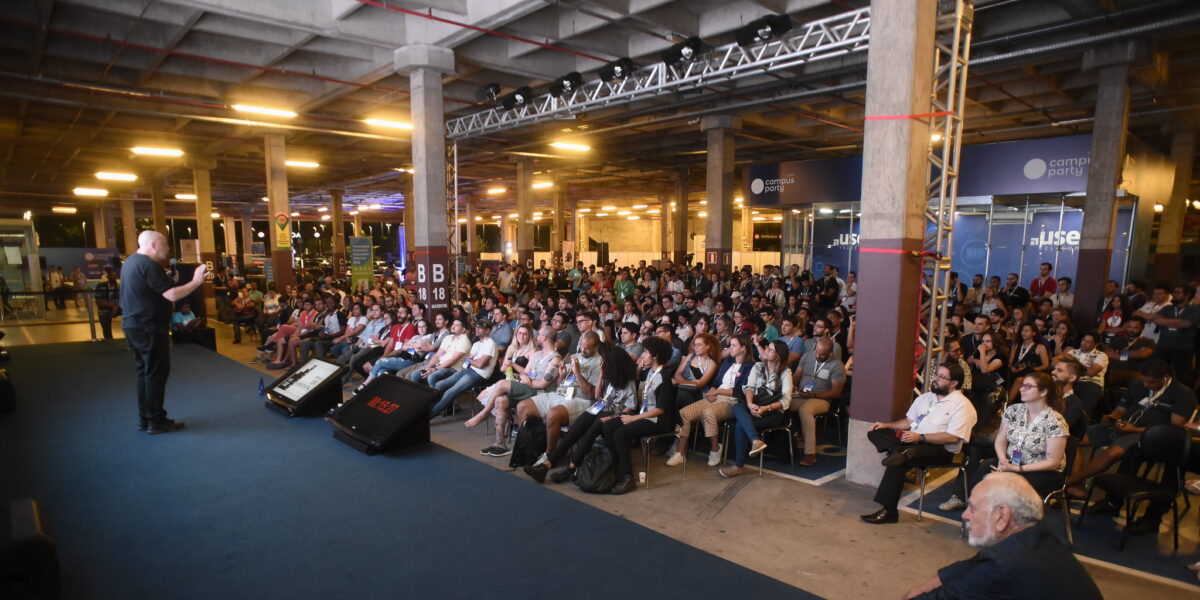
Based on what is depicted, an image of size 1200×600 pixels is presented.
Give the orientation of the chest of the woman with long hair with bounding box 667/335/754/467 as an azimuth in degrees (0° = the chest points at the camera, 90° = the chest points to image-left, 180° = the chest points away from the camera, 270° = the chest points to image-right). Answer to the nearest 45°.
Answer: approximately 45°

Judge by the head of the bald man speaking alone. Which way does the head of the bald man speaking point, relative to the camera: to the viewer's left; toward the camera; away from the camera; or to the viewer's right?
to the viewer's right

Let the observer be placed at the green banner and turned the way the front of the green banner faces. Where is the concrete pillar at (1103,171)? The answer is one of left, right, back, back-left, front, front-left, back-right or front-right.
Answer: front-left

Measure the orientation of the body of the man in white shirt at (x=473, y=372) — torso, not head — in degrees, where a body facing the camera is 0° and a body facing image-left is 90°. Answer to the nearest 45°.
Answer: approximately 45°

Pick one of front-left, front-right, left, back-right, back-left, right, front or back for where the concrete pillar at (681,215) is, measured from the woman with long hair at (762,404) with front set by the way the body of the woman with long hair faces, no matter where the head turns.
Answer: back-right

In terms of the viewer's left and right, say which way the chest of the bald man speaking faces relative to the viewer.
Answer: facing to the right of the viewer

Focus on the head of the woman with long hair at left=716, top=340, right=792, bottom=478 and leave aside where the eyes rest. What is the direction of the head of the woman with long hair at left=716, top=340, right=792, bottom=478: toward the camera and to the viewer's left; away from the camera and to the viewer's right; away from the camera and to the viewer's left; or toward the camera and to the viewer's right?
toward the camera and to the viewer's left

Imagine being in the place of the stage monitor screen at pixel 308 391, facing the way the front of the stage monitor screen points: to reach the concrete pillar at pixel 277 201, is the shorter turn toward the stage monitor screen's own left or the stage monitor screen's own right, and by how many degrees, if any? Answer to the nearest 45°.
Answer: approximately 135° to the stage monitor screen's own right

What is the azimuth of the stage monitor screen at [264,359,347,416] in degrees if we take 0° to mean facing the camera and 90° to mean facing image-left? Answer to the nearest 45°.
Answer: approximately 45°

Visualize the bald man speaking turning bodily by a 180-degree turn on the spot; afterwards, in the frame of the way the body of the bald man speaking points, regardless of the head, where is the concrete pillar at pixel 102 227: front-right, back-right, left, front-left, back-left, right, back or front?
right
